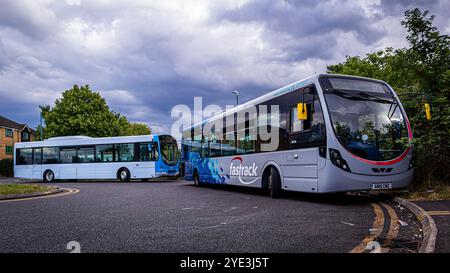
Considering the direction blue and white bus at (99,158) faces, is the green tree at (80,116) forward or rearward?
rearward

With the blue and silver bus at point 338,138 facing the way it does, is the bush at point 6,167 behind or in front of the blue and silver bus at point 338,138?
behind

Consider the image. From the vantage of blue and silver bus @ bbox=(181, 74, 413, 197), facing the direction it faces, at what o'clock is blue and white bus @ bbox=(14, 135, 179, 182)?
blue and white bus @ bbox=(14, 135, 179, 182) is roughly at 6 o'clock from blue and silver bus @ bbox=(181, 74, 413, 197).

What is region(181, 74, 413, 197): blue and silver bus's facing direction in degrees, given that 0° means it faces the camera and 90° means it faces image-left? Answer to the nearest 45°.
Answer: approximately 315°

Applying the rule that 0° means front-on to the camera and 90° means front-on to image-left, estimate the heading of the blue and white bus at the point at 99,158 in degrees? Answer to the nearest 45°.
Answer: approximately 315°

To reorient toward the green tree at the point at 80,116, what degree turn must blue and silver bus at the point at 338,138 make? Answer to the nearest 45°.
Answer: approximately 180°

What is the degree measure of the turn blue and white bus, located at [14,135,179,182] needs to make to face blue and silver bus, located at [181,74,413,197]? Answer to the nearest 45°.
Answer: approximately 45° to its right

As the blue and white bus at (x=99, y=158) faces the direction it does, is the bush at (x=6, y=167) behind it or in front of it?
behind

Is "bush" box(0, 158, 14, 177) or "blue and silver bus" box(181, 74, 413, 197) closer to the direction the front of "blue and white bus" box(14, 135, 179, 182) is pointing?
the blue and silver bus

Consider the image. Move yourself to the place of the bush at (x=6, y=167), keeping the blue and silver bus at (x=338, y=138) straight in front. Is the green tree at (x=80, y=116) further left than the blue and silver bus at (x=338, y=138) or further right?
left

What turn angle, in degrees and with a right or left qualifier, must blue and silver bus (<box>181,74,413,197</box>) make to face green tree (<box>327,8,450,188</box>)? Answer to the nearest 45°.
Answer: approximately 90° to its left
